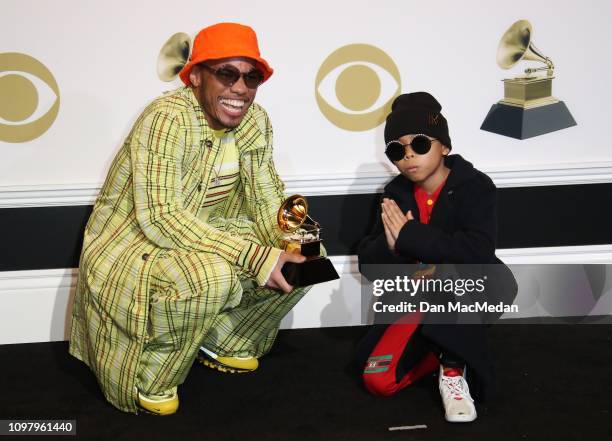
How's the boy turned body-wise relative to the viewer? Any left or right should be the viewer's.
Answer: facing the viewer and to the left of the viewer

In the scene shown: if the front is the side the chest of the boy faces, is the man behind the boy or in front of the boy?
in front

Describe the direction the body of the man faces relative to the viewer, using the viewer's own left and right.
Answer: facing the viewer and to the right of the viewer

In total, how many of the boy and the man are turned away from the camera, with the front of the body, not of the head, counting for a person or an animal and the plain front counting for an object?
0

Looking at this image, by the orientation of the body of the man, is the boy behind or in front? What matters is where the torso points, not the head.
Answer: in front
